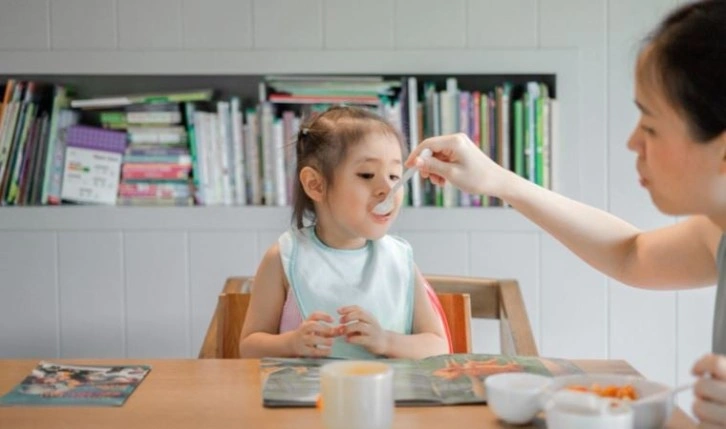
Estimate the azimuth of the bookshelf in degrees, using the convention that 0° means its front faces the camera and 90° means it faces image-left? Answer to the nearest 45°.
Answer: approximately 0°

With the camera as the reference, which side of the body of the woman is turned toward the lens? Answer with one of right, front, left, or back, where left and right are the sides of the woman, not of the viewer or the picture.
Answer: left

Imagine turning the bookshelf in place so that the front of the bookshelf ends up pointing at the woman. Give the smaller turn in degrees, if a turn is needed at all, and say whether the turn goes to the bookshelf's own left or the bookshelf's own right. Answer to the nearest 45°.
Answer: approximately 45° to the bookshelf's own left

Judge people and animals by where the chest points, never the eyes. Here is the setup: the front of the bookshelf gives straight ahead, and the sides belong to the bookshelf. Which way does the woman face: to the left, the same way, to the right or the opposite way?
to the right

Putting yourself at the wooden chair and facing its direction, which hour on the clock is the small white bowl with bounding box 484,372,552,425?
The small white bowl is roughly at 12 o'clock from the wooden chair.
